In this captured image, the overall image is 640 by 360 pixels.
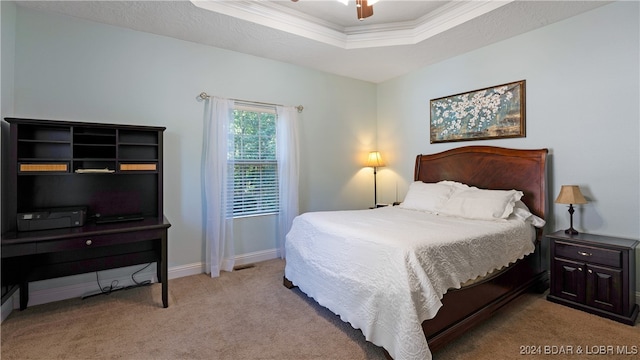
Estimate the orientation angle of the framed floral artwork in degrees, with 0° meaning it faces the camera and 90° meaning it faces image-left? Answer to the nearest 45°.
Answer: approximately 45°

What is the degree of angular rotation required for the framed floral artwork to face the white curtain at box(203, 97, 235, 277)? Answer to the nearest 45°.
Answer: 0° — it already faces it

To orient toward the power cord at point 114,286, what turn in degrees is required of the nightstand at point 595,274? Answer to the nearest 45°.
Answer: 0° — it already faces it

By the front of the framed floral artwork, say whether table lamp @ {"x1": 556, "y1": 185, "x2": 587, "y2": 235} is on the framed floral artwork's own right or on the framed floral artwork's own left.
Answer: on the framed floral artwork's own left

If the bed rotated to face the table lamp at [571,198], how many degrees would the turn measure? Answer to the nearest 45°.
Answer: approximately 180°

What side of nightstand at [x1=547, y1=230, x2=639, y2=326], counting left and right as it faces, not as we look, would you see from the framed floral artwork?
right

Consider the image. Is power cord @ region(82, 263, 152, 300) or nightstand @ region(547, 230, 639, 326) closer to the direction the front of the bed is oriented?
the power cord

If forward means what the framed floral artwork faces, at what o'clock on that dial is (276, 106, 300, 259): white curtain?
The white curtain is roughly at 1 o'clock from the framed floral artwork.

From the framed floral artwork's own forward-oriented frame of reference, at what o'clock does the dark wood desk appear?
The dark wood desk is roughly at 12 o'clock from the framed floral artwork.

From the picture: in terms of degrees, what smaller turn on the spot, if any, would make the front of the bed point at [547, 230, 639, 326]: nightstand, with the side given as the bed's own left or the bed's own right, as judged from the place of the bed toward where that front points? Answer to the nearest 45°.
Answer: approximately 180°
